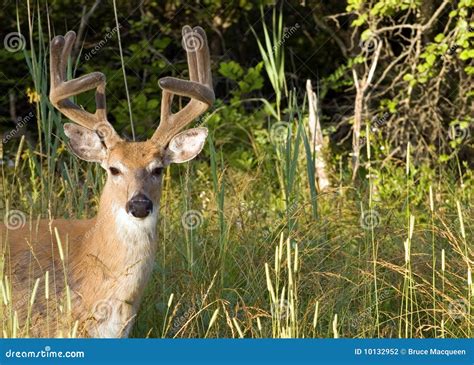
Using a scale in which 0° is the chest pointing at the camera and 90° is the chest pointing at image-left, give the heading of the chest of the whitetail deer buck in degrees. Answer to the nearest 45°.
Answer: approximately 315°
